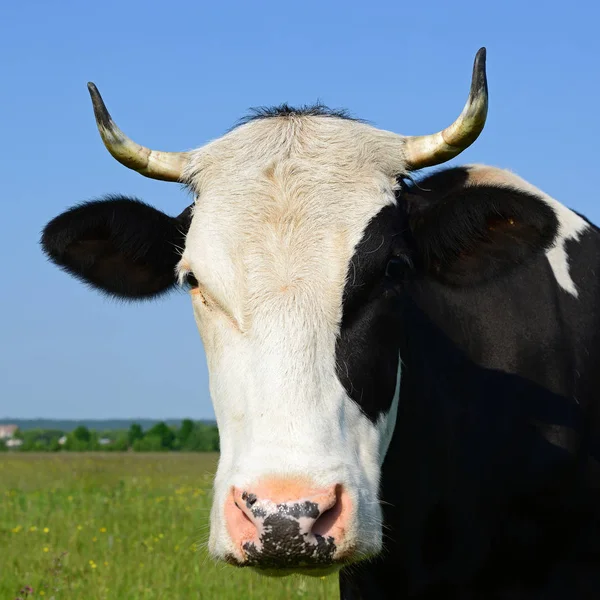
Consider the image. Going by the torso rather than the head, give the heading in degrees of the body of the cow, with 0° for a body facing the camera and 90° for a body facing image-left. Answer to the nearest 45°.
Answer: approximately 45°
